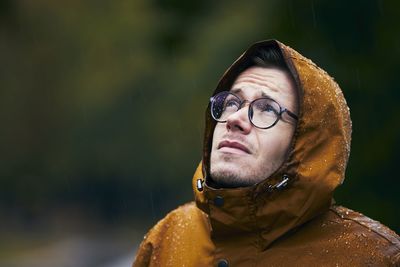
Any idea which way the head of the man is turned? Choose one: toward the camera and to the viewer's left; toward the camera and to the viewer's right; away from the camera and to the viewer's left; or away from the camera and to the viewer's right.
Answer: toward the camera and to the viewer's left

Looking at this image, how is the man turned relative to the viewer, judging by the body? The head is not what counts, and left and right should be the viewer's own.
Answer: facing the viewer and to the left of the viewer
